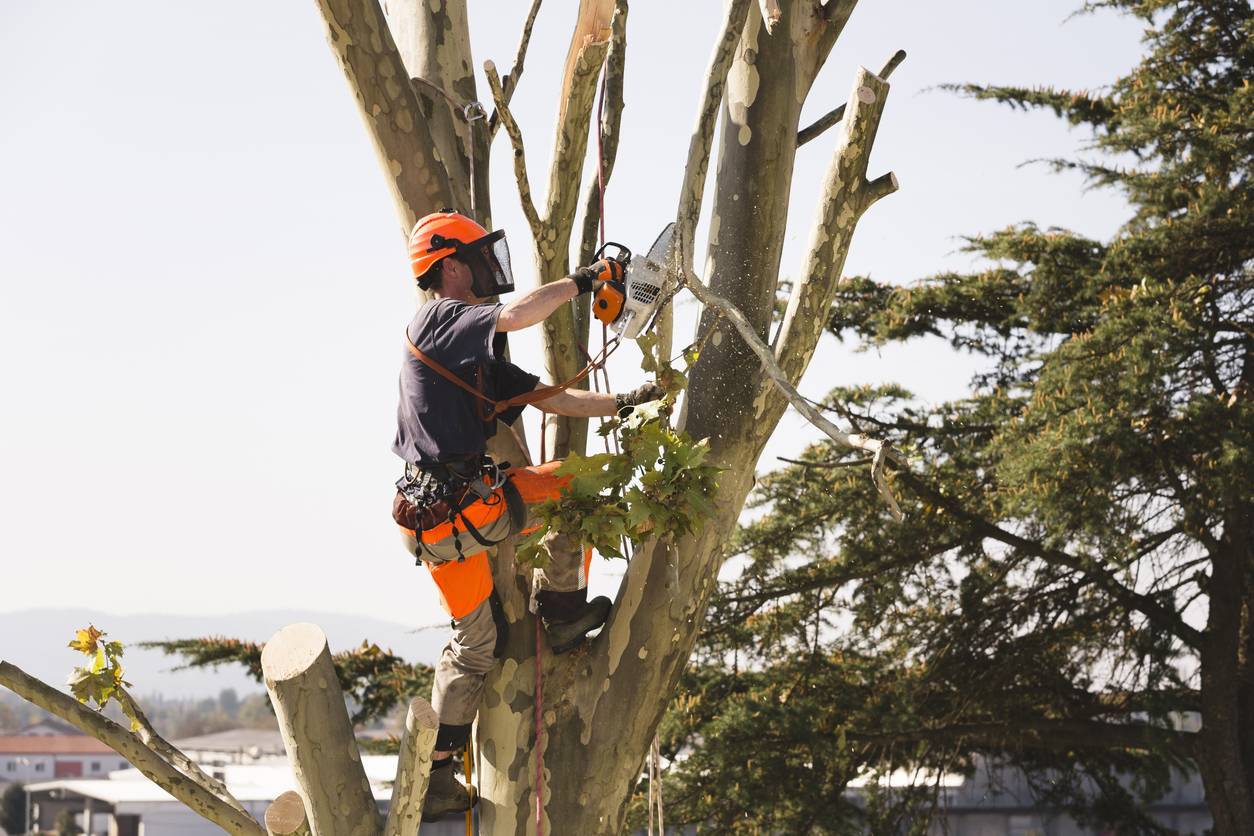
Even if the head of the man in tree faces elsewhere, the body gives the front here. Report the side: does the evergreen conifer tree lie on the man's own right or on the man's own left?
on the man's own left

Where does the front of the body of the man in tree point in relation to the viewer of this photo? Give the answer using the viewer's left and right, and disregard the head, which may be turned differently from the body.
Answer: facing to the right of the viewer

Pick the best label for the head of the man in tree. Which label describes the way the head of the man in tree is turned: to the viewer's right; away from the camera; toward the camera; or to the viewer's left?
to the viewer's right
